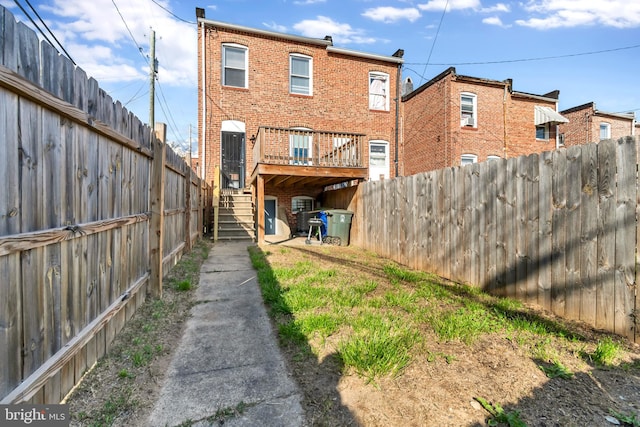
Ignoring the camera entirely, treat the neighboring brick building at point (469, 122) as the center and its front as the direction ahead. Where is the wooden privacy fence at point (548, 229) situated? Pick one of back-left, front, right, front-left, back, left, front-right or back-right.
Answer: back-left

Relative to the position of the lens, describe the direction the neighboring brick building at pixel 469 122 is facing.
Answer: facing away from the viewer and to the left of the viewer

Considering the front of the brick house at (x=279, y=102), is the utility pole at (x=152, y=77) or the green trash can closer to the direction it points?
the green trash can

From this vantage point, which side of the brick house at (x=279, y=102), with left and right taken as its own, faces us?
back
